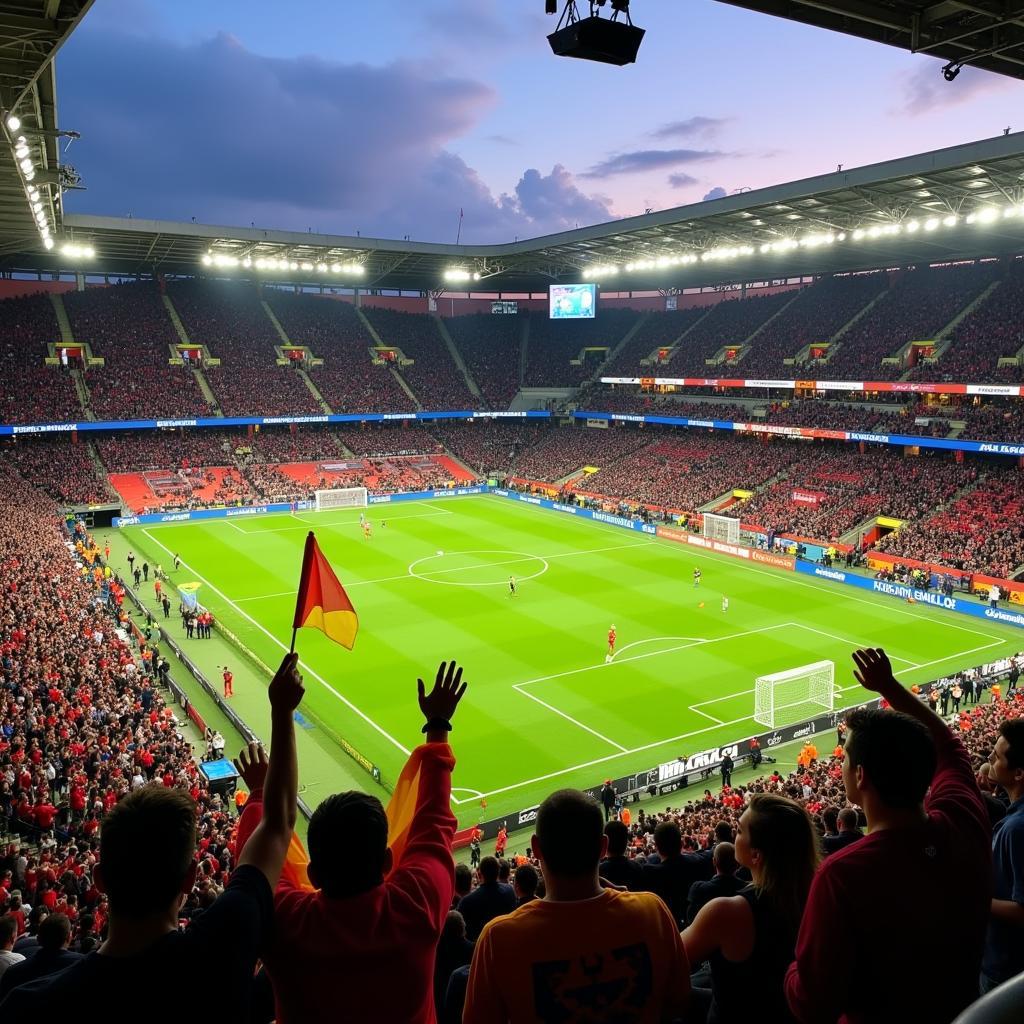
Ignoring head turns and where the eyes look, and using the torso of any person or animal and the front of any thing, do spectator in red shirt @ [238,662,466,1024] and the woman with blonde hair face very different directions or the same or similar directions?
same or similar directions

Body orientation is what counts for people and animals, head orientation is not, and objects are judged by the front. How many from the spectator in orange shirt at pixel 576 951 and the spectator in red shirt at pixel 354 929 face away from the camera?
2

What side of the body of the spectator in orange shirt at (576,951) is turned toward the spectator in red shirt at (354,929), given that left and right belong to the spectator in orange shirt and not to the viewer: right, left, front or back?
left

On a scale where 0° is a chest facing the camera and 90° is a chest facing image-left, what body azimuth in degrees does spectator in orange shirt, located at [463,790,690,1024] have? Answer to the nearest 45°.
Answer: approximately 180°

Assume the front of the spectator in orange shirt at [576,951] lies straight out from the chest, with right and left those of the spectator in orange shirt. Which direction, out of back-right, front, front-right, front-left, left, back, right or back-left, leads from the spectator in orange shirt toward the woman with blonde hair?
front-right

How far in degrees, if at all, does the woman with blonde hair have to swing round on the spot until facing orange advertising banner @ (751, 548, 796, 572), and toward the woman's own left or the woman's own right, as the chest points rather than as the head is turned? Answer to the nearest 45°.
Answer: approximately 45° to the woman's own right

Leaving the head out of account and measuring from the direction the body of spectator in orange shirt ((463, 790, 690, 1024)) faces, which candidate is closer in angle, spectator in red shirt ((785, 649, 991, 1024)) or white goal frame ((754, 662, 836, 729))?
the white goal frame

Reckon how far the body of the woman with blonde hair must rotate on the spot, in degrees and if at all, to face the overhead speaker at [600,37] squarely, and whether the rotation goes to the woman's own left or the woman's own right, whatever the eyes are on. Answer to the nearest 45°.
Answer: approximately 45° to the woman's own right

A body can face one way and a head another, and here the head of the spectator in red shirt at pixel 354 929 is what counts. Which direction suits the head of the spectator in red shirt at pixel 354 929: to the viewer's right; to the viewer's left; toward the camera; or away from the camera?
away from the camera

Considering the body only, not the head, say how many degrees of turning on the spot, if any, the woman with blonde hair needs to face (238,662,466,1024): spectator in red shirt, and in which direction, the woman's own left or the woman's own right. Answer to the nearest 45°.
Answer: approximately 90° to the woman's own left

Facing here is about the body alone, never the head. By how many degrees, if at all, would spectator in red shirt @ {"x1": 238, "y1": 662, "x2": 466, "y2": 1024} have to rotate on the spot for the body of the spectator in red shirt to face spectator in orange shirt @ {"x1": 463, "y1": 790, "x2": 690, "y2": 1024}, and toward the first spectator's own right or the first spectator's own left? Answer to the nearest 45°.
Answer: approximately 90° to the first spectator's own right

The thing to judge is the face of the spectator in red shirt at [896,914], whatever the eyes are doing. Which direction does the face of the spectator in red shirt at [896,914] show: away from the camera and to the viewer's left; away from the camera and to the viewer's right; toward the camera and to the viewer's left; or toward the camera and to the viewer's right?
away from the camera and to the viewer's left

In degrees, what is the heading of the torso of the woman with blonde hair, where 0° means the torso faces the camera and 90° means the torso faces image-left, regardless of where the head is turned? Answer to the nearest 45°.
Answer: approximately 135°

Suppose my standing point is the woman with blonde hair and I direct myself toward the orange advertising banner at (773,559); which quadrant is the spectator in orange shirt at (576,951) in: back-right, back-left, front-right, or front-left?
back-left

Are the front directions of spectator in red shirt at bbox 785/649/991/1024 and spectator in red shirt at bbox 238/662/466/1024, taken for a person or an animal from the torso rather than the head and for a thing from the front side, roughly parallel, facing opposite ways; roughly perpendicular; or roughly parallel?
roughly parallel

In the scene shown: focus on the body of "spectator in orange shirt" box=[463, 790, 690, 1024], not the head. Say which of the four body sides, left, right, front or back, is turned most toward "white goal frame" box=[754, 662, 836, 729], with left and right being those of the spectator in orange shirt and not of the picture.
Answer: front

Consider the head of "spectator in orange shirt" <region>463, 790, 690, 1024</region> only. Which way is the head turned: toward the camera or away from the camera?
away from the camera
